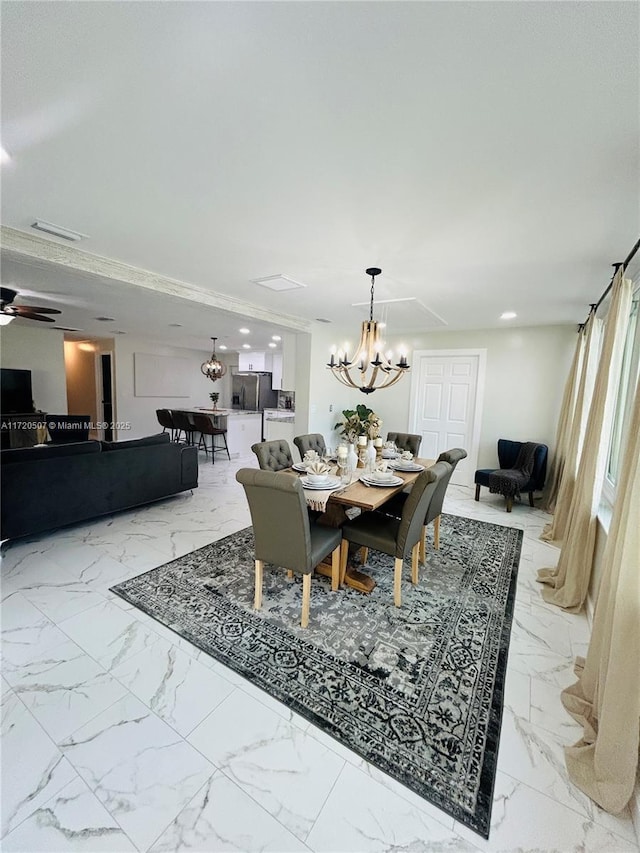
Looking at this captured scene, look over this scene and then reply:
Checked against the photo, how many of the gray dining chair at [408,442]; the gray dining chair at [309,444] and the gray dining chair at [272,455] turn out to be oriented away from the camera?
0

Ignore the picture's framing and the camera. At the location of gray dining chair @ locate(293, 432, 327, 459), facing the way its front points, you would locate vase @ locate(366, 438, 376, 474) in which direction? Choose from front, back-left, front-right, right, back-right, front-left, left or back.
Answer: front

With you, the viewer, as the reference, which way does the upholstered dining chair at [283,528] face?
facing away from the viewer and to the right of the viewer

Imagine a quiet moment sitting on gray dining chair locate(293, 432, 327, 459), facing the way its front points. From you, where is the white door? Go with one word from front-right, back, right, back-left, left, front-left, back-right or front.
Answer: left

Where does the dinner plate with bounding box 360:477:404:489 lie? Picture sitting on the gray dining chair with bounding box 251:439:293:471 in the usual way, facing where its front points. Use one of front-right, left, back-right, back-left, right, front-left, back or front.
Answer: front

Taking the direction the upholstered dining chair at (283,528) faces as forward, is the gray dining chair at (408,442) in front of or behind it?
in front

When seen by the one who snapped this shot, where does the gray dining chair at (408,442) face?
facing the viewer and to the left of the viewer

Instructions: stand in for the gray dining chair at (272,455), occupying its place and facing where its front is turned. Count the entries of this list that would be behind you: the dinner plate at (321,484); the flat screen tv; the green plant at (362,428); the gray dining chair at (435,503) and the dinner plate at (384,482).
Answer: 1

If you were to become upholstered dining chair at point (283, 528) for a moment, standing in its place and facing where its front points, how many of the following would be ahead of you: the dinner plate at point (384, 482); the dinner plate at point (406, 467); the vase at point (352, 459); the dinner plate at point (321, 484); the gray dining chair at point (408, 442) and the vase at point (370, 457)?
6

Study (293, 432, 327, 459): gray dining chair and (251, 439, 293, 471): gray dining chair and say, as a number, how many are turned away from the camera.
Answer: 0

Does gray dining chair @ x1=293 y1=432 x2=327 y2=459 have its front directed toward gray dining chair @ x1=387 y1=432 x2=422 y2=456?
no

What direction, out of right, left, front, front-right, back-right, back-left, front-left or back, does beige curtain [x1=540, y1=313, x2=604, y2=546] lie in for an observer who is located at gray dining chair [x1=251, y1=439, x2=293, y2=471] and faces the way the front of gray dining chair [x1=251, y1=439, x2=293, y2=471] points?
front-left

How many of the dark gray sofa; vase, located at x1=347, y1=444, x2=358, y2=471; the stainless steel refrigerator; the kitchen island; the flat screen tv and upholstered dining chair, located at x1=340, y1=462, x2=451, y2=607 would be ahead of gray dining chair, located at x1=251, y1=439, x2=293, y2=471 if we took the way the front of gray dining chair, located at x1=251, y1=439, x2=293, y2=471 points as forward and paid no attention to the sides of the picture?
2

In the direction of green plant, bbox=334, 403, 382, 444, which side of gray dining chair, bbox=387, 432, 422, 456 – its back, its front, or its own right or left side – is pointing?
front
